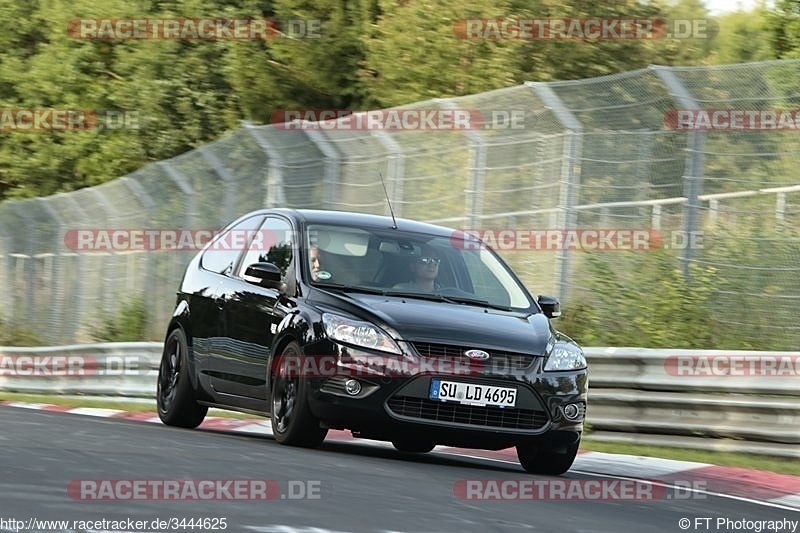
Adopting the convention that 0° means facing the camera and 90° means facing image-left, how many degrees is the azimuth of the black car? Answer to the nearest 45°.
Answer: approximately 315°

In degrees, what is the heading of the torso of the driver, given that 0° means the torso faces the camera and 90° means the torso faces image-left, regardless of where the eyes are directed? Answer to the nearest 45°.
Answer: approximately 315°

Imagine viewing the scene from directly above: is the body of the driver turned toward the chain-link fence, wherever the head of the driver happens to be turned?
no

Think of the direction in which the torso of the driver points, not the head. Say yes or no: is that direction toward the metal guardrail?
no
